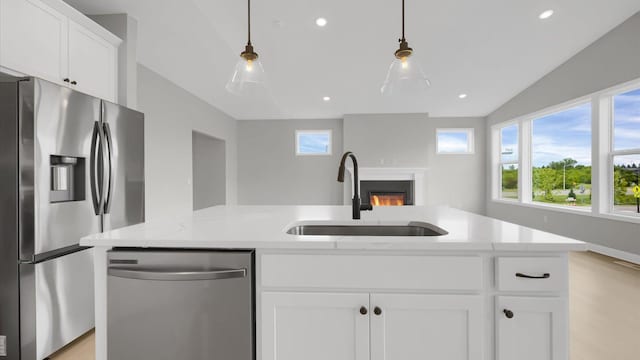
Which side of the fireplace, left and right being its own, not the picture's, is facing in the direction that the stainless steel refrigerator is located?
front

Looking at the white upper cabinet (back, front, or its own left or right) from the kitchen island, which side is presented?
front

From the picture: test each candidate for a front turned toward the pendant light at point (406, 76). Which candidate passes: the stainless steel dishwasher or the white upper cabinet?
the white upper cabinet

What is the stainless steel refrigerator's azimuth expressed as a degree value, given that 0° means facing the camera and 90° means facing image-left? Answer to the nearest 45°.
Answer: approximately 315°

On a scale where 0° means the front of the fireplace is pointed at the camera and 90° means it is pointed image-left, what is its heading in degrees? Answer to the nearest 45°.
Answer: approximately 0°

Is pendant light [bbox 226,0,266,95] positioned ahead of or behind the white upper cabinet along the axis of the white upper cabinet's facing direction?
ahead

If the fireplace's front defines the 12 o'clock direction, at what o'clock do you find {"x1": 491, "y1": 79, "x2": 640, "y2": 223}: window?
The window is roughly at 10 o'clock from the fireplace.

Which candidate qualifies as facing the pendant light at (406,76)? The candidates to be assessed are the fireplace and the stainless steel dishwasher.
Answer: the fireplace

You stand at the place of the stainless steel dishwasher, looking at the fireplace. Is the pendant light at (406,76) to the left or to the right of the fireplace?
right

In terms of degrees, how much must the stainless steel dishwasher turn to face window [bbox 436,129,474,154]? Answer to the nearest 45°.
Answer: approximately 135° to its left

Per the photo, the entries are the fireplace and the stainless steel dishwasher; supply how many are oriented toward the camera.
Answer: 2

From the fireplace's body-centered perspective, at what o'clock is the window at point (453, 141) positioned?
The window is roughly at 8 o'clock from the fireplace.

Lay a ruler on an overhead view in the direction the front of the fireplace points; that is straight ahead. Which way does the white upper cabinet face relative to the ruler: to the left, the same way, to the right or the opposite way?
to the left

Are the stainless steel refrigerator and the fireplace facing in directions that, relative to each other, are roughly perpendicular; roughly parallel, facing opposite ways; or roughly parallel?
roughly perpendicular
